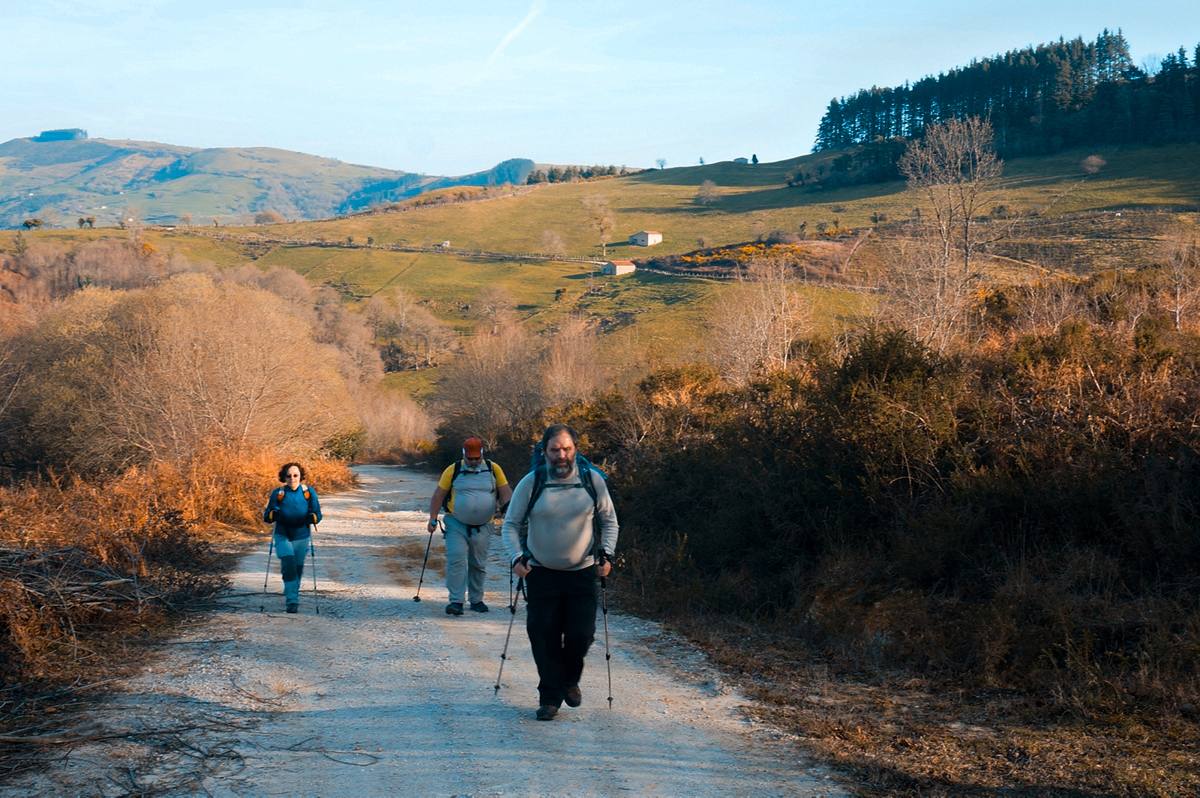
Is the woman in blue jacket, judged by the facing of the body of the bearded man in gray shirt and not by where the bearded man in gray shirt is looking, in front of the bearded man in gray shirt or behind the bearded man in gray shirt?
behind

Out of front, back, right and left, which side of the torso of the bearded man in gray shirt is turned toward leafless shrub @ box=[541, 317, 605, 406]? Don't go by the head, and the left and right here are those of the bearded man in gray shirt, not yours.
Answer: back

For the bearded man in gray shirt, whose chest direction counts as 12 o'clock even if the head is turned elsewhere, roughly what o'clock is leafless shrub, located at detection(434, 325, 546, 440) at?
The leafless shrub is roughly at 6 o'clock from the bearded man in gray shirt.

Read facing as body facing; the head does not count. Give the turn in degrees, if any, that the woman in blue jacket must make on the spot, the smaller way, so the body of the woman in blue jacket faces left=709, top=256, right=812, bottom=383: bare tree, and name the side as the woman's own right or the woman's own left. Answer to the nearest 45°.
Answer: approximately 135° to the woman's own left

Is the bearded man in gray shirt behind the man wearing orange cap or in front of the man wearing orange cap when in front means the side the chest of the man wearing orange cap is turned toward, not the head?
in front

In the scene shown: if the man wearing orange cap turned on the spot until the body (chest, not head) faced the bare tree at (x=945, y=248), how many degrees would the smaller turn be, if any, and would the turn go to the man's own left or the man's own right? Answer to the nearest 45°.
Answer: approximately 135° to the man's own left

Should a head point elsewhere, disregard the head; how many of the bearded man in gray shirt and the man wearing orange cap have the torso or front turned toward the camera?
2

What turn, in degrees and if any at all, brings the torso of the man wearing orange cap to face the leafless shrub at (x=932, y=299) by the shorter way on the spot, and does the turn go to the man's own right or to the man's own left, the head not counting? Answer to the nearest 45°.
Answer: approximately 135° to the man's own left

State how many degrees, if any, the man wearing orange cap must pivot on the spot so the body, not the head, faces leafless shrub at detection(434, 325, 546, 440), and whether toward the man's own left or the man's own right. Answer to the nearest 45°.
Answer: approximately 180°

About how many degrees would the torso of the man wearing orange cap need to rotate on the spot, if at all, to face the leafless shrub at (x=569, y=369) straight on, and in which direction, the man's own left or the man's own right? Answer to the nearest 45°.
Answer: approximately 180°
